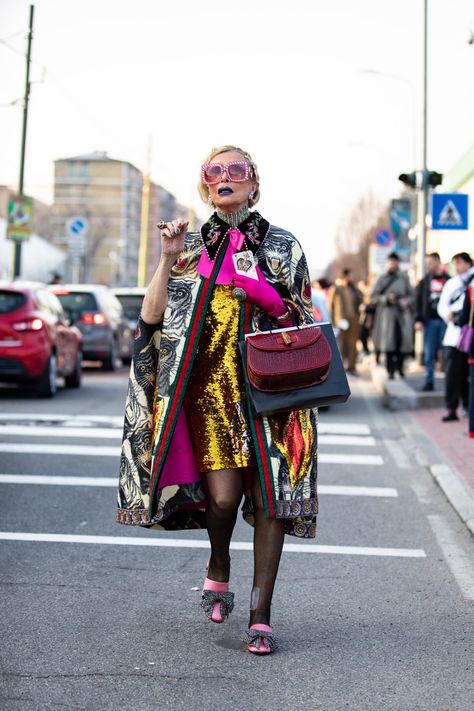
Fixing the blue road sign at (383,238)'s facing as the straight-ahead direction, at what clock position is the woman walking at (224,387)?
The woman walking is roughly at 12 o'clock from the blue road sign.

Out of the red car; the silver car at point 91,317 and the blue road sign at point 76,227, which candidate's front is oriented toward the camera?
the blue road sign

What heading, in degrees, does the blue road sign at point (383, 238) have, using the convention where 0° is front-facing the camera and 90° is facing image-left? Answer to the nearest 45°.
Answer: approximately 0°

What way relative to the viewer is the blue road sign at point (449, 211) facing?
toward the camera

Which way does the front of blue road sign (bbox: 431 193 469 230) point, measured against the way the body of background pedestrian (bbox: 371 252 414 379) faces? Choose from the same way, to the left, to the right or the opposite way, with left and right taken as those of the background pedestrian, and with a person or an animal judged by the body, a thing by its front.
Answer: the same way

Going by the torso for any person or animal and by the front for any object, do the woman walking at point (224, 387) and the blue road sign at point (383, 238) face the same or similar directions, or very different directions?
same or similar directions

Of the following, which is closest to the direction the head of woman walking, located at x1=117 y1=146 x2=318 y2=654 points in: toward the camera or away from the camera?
toward the camera

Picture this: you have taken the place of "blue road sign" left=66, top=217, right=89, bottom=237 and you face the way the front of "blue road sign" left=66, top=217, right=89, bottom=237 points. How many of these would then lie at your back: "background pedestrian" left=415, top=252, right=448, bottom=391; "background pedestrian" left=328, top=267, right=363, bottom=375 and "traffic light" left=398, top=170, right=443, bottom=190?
0

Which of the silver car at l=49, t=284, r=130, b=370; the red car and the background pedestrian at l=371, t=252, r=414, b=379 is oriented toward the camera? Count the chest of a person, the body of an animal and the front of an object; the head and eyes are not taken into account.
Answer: the background pedestrian

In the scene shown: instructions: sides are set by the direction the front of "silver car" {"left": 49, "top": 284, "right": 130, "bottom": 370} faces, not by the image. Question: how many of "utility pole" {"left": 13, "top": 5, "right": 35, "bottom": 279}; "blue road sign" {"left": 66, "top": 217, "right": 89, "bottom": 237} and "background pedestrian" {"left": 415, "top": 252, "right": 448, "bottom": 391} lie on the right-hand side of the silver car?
1

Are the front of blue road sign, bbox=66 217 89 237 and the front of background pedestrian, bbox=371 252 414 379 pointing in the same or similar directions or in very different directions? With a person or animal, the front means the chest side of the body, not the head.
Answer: same or similar directions
